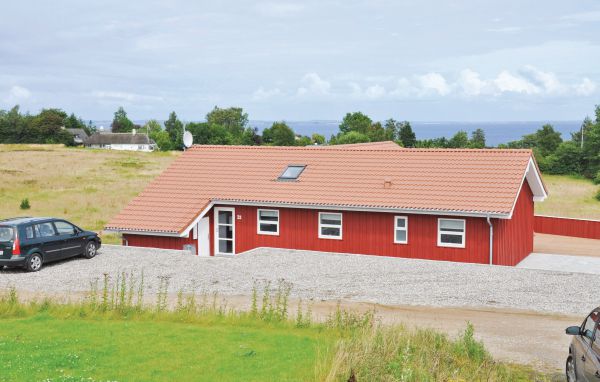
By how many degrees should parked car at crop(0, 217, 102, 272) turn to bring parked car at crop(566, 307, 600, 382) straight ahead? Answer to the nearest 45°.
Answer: approximately 90° to its right

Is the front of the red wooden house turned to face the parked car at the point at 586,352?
yes

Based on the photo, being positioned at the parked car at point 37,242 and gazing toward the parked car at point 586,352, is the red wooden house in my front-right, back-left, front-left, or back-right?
front-left

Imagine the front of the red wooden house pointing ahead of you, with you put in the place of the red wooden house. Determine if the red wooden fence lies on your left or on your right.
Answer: on your left

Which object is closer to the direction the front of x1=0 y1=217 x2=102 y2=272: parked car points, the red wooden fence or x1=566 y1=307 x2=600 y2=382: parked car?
the red wooden fence

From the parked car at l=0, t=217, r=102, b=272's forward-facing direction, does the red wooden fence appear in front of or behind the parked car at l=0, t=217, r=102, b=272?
in front

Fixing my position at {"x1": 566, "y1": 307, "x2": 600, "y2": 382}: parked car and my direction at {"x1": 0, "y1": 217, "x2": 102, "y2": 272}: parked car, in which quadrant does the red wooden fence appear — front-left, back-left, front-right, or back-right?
front-right

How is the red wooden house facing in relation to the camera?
toward the camera

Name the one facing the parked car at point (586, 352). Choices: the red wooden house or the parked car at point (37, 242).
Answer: the red wooden house

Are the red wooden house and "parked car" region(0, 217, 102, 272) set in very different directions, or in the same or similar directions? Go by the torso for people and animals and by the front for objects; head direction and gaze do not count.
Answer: very different directions

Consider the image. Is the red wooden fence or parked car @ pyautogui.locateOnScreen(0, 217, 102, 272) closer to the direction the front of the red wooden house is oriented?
the parked car

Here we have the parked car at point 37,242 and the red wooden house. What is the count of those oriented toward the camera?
1

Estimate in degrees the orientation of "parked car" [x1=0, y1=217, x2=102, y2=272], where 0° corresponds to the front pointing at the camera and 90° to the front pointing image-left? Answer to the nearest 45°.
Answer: approximately 225°

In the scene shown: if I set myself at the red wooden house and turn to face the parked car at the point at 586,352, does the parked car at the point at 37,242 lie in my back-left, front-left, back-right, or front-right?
front-right
